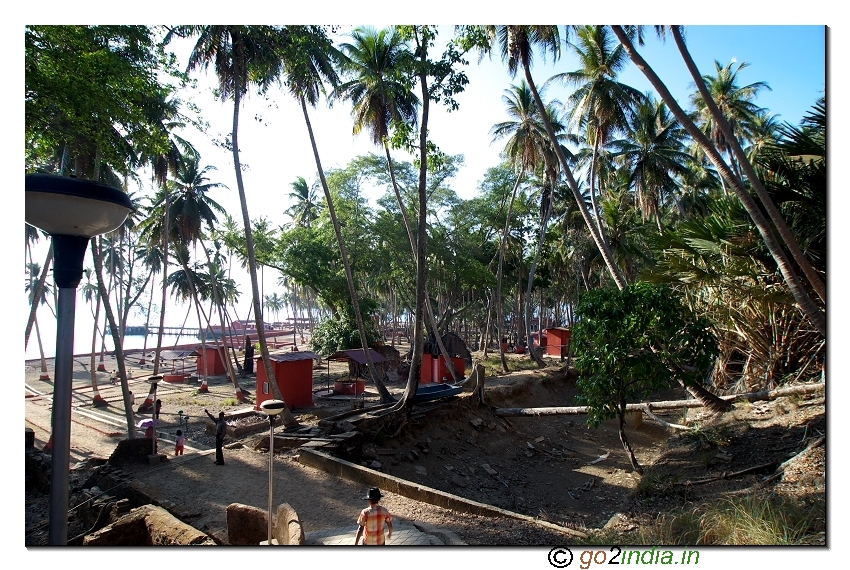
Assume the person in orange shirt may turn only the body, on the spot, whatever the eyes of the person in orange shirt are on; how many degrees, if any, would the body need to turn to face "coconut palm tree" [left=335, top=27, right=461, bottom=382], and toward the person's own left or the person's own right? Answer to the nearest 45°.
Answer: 0° — they already face it

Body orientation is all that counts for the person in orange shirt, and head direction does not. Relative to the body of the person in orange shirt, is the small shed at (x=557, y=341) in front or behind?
in front

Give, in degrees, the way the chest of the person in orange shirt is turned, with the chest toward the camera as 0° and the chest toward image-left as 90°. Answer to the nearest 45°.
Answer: approximately 180°

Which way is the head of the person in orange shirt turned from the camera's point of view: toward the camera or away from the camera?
away from the camera

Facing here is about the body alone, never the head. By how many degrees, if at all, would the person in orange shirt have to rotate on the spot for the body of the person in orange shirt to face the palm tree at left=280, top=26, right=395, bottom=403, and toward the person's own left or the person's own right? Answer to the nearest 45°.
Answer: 0° — they already face it

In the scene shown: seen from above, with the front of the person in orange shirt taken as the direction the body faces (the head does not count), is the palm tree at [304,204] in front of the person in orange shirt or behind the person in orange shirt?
in front

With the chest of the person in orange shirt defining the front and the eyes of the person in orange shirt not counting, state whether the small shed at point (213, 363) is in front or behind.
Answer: in front

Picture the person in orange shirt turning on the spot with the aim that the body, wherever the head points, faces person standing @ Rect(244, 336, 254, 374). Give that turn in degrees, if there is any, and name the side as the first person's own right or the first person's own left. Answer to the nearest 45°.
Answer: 0° — they already face them

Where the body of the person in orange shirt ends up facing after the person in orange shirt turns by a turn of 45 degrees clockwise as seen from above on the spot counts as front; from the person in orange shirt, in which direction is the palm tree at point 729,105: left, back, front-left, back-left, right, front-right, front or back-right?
front

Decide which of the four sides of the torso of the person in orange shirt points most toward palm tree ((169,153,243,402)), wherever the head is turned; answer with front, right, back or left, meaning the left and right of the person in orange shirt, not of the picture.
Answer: front

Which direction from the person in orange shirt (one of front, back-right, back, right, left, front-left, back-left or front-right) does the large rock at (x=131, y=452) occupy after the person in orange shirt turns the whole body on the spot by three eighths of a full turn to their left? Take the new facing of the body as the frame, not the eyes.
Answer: right

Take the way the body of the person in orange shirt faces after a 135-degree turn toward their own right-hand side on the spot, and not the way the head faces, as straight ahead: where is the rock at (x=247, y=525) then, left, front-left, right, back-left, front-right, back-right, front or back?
back

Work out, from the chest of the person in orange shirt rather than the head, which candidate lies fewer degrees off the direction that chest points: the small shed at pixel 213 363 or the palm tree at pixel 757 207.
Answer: the small shed

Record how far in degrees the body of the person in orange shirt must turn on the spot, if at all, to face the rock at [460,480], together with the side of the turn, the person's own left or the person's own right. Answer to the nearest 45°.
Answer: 0° — they already face it
